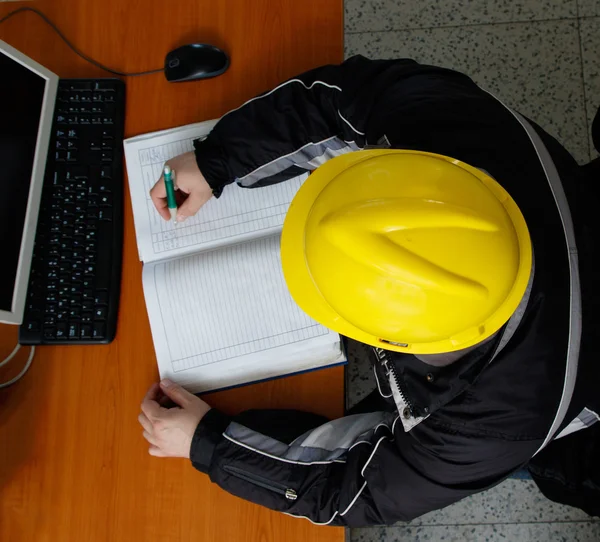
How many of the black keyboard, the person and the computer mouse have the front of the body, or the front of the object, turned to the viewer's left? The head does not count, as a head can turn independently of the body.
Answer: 2

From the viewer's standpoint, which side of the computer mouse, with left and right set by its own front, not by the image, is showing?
left

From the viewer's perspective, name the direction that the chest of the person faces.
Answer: to the viewer's left

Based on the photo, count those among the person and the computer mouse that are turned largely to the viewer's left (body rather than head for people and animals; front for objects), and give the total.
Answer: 2

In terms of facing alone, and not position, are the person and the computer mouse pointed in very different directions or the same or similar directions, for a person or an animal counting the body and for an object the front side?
same or similar directions

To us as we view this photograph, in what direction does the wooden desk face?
facing to the right of the viewer

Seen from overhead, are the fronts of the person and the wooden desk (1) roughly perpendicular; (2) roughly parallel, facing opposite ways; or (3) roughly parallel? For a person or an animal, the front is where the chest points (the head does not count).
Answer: roughly parallel, facing opposite ways

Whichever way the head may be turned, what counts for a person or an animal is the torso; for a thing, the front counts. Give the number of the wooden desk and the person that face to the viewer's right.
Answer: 1

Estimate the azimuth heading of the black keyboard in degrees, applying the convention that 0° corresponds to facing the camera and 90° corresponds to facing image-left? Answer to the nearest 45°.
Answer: approximately 270°

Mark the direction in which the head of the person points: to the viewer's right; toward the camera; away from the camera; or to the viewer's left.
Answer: to the viewer's left

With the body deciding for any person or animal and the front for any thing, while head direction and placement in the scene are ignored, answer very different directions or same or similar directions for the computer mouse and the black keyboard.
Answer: very different directions
